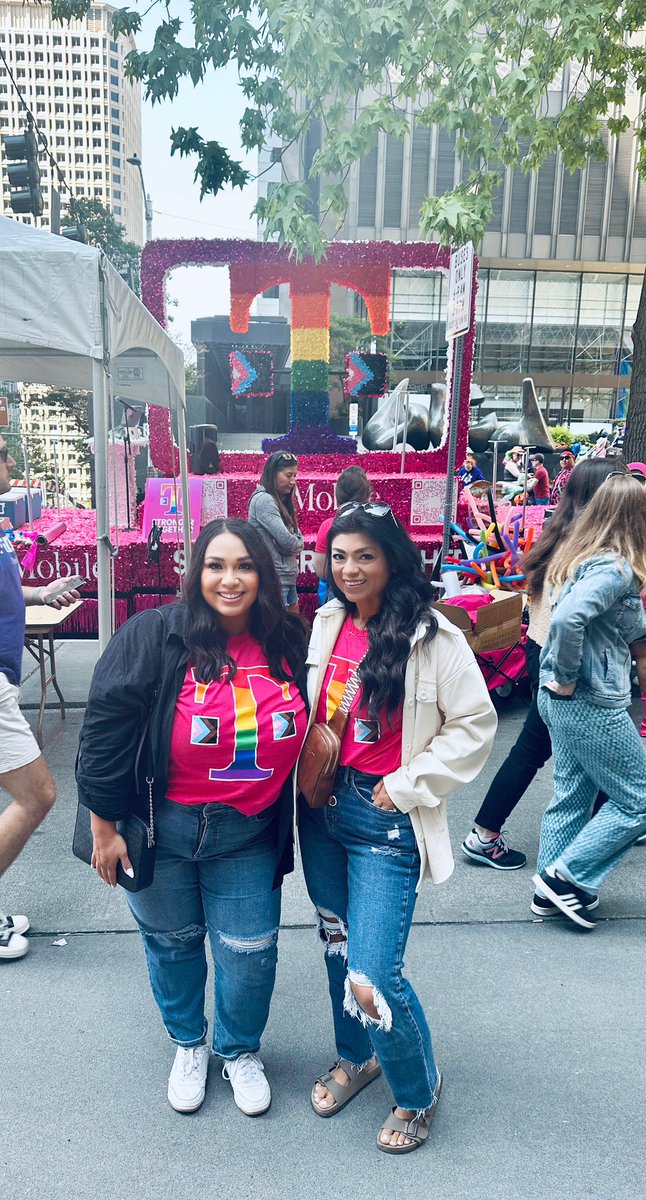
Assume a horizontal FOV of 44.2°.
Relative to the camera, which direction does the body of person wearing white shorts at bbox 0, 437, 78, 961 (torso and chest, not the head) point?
to the viewer's right

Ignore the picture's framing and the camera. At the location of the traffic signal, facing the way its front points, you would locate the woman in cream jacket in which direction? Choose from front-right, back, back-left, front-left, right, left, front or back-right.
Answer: left

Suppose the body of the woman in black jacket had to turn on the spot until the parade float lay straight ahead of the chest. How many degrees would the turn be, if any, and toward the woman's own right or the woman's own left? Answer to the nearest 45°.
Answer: approximately 180°

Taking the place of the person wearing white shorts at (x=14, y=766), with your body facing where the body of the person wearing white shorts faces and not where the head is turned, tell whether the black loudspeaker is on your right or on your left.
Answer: on your left

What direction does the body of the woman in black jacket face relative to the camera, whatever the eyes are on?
toward the camera

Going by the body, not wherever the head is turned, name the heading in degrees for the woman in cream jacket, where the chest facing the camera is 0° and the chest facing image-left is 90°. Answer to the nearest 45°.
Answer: approximately 45°

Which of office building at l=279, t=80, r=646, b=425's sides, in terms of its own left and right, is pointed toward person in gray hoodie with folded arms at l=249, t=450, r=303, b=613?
front

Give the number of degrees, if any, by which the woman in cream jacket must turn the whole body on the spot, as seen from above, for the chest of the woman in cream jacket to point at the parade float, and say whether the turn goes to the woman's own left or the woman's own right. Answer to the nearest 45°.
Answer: approximately 135° to the woman's own right

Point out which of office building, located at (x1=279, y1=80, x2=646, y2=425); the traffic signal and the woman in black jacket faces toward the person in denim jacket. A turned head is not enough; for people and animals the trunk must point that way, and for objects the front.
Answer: the office building

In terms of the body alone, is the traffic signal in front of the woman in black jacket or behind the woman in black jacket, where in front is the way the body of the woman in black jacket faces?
behind

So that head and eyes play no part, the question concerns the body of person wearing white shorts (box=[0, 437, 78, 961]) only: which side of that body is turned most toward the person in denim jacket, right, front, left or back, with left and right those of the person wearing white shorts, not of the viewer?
front

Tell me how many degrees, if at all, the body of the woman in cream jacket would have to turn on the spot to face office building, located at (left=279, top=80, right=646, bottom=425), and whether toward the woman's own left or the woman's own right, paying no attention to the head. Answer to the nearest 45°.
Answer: approximately 135° to the woman's own right

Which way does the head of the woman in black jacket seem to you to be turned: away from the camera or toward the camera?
toward the camera

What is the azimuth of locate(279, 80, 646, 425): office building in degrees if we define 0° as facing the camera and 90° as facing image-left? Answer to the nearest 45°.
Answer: approximately 0°
